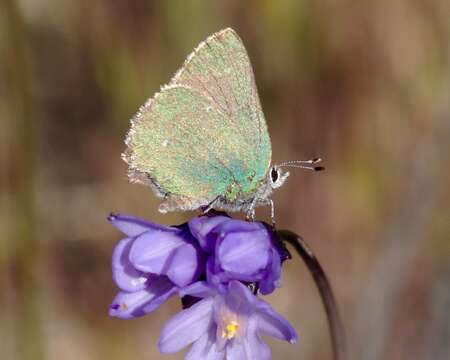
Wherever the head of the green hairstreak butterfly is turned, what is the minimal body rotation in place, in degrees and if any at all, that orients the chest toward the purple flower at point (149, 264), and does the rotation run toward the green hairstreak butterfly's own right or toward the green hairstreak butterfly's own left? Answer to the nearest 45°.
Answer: approximately 135° to the green hairstreak butterfly's own right

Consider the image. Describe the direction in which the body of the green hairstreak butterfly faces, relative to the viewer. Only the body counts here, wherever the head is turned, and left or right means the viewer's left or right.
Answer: facing to the right of the viewer
